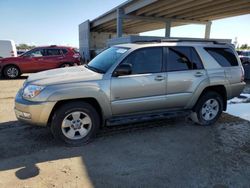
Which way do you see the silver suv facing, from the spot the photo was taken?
facing the viewer and to the left of the viewer

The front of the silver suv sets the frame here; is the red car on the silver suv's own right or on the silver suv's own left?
on the silver suv's own right

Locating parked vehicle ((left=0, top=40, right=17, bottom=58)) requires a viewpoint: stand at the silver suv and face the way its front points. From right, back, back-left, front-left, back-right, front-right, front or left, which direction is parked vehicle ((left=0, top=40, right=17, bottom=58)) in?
right
